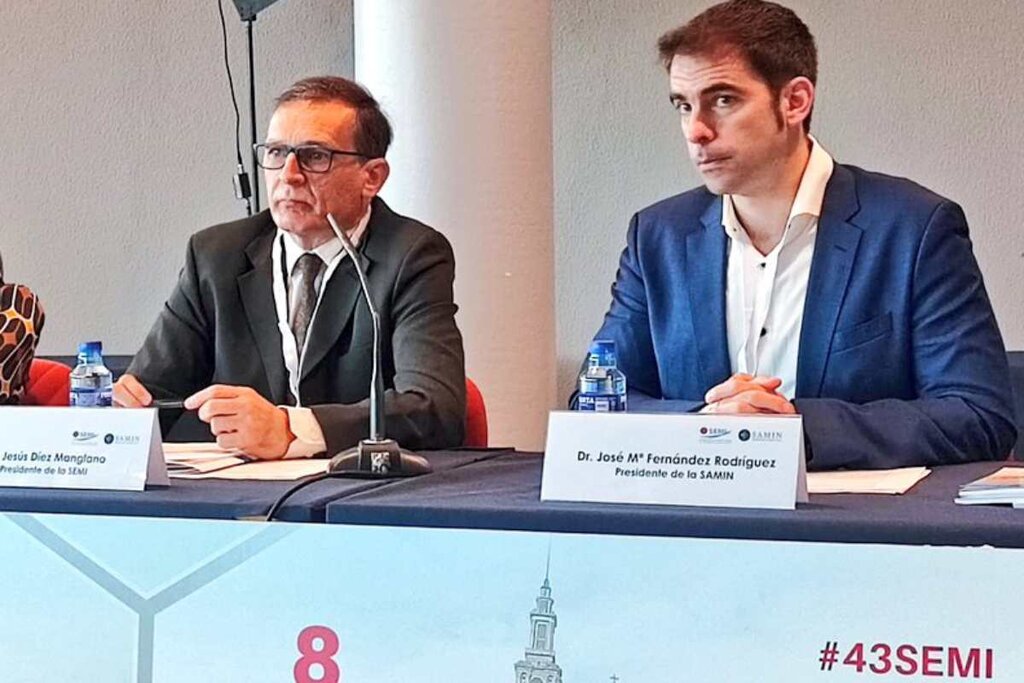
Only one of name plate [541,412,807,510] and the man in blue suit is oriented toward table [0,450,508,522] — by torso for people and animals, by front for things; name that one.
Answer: the man in blue suit

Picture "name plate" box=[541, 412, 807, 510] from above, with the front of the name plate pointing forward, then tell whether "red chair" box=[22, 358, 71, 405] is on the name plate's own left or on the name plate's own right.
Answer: on the name plate's own right

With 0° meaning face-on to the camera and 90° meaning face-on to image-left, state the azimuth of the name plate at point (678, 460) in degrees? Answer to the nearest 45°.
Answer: approximately 0°

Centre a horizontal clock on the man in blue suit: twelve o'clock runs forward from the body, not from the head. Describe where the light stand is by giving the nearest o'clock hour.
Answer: The light stand is roughly at 3 o'clock from the man in blue suit.

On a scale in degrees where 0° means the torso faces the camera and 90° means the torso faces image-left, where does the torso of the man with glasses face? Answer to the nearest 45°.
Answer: approximately 45°

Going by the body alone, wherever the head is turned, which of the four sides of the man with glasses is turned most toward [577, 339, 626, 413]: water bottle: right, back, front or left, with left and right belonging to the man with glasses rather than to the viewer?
left

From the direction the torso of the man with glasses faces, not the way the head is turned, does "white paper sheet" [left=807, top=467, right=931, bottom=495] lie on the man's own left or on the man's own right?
on the man's own left

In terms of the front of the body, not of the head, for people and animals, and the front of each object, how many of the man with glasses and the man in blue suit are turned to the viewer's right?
0

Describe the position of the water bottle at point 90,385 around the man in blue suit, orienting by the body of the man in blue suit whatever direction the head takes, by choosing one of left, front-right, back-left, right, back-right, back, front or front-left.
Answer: front-right
